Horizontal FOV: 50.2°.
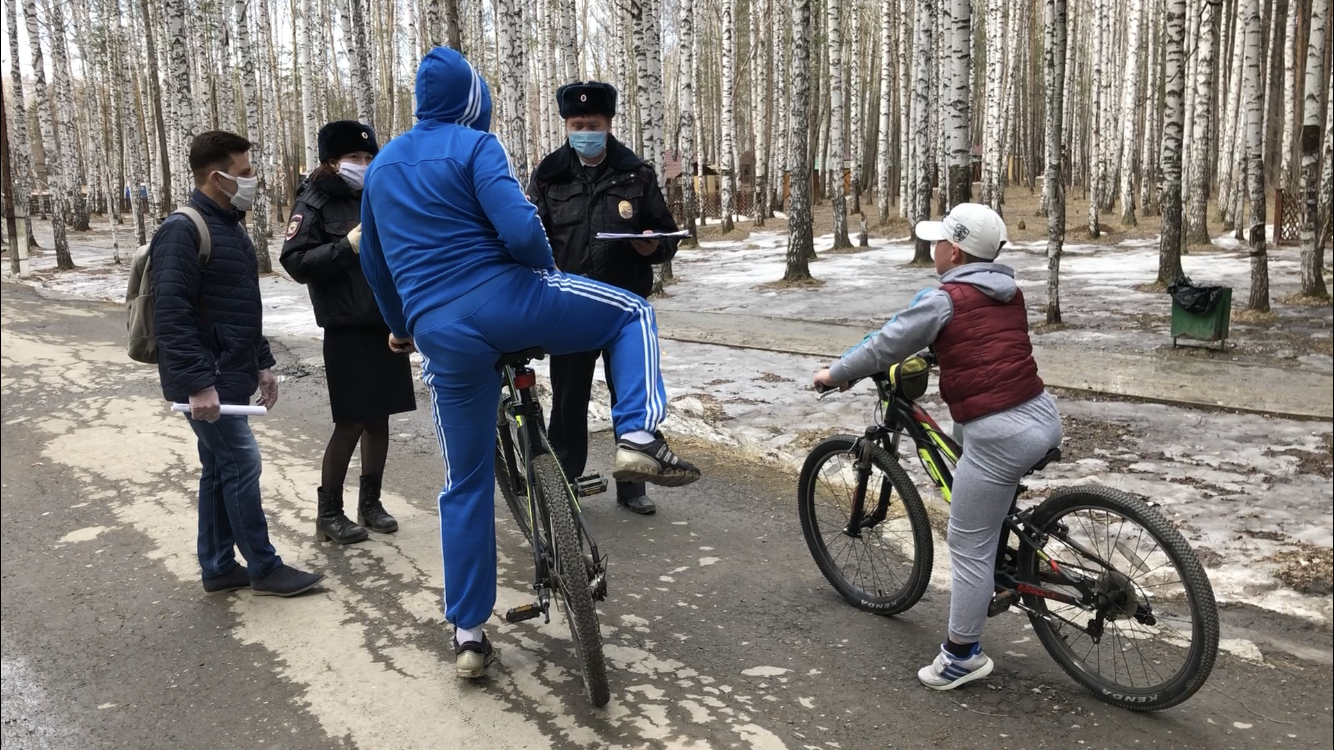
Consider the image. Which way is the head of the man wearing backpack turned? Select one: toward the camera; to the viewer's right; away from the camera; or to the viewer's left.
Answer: to the viewer's right

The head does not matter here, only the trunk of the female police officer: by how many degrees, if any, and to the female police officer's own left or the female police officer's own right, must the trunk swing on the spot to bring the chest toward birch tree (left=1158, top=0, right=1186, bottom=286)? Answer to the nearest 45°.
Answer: approximately 90° to the female police officer's own left

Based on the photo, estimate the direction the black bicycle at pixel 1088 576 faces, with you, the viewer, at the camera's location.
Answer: facing away from the viewer and to the left of the viewer

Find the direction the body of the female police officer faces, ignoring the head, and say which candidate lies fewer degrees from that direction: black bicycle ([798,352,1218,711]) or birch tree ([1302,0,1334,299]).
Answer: the black bicycle

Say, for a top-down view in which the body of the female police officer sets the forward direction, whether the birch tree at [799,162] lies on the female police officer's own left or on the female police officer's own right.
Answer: on the female police officer's own left

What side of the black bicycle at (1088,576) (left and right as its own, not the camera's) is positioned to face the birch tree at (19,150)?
front

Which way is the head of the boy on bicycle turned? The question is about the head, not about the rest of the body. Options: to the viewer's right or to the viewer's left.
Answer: to the viewer's left

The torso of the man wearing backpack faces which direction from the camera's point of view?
to the viewer's right

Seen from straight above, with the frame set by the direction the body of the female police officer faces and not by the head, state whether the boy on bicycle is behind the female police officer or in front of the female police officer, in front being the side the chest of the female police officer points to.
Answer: in front

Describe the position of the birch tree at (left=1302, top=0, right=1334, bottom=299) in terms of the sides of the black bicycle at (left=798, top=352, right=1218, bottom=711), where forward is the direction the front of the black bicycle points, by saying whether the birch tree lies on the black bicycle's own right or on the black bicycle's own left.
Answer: on the black bicycle's own right

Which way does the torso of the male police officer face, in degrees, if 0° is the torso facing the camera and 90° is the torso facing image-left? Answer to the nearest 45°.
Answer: approximately 0°

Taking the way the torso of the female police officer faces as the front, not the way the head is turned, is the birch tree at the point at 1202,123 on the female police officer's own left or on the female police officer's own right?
on the female police officer's own left
